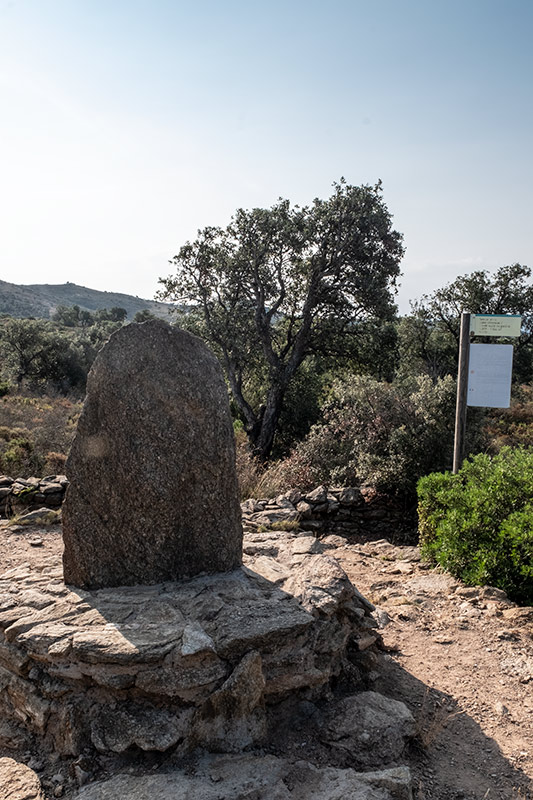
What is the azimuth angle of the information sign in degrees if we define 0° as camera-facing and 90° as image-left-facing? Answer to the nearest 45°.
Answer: approximately 0°

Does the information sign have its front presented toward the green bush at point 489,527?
yes

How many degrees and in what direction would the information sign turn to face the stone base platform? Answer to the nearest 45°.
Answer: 0° — it already faces it

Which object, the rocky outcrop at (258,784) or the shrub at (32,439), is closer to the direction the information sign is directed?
the rocky outcrop

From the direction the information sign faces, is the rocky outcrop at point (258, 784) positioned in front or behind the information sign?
in front

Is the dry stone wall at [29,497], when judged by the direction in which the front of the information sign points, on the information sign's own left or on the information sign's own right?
on the information sign's own right
